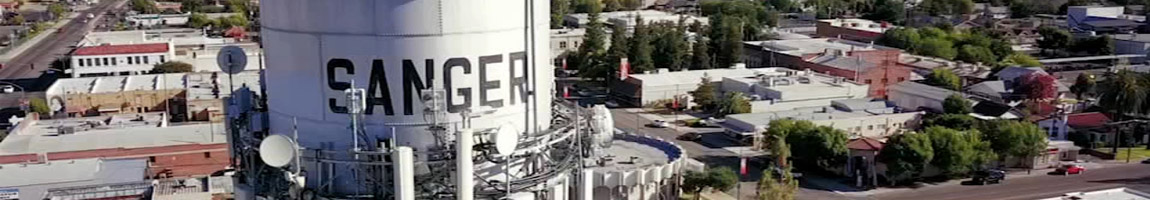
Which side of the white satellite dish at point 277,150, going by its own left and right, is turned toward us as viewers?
front

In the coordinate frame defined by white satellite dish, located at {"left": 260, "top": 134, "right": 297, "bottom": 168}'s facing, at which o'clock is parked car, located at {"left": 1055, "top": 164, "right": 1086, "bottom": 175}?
The parked car is roughly at 8 o'clock from the white satellite dish.

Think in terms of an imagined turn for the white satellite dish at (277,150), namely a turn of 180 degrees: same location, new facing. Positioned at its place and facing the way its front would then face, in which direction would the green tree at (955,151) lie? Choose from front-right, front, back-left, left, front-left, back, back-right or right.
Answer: front-right

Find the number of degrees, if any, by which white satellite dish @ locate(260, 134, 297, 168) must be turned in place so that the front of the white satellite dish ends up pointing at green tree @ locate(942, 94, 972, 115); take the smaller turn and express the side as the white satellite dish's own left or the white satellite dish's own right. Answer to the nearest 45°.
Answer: approximately 135° to the white satellite dish's own left

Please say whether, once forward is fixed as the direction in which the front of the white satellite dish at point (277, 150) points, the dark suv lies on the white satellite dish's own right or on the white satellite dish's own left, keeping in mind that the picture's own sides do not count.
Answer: on the white satellite dish's own left

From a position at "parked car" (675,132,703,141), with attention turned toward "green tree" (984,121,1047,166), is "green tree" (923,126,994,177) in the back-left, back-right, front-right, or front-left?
front-right

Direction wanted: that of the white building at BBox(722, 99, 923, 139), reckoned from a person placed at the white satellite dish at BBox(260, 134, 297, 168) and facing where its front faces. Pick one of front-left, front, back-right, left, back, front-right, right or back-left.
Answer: back-left

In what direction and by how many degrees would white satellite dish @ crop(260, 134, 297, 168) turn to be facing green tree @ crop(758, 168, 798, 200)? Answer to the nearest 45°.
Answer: approximately 135° to its left

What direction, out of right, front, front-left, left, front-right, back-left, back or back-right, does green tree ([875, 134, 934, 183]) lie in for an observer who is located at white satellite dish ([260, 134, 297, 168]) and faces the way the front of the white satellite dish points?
back-left

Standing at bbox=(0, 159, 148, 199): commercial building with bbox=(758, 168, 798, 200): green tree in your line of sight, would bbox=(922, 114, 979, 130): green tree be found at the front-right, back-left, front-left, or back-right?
front-left
